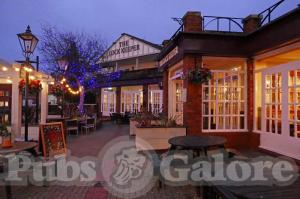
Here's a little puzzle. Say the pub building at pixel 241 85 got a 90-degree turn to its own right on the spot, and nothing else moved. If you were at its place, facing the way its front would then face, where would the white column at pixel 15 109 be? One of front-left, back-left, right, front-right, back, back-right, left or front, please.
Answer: front-left

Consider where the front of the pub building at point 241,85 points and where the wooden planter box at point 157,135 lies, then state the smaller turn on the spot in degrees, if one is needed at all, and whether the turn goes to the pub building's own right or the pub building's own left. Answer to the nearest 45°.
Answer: approximately 45° to the pub building's own right

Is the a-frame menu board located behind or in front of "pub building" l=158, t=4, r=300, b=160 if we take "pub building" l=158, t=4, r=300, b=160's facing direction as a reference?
in front

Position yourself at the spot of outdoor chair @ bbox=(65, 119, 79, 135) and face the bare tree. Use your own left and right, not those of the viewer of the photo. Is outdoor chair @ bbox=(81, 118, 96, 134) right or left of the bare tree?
right

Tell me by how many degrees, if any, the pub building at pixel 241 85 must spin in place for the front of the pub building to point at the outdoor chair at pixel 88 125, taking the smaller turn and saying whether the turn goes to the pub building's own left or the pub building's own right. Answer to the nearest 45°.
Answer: approximately 90° to the pub building's own right

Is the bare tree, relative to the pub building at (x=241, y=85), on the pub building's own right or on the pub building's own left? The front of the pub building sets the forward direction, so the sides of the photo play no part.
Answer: on the pub building's own right

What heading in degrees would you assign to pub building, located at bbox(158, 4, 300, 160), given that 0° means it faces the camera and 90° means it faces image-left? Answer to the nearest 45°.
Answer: approximately 45°

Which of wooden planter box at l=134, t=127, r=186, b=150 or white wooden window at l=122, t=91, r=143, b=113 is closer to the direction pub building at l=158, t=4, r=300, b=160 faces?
the wooden planter box

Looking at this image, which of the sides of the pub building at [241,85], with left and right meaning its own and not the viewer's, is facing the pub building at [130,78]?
right

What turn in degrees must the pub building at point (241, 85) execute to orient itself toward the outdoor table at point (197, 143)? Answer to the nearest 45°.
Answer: approximately 45° to its left

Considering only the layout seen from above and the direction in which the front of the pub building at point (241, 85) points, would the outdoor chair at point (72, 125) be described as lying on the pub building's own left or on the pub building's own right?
on the pub building's own right

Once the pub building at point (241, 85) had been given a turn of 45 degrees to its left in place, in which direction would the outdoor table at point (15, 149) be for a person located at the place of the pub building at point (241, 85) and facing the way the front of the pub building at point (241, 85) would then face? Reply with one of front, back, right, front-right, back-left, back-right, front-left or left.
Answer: front-right
